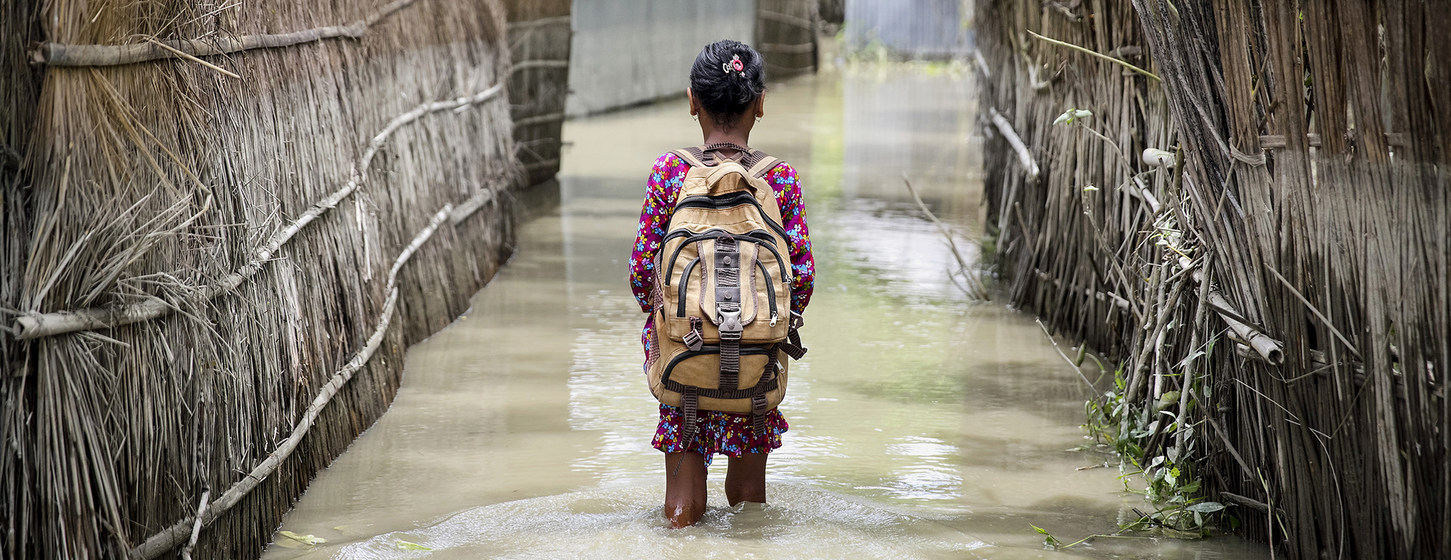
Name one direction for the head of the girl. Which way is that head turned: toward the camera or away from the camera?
away from the camera

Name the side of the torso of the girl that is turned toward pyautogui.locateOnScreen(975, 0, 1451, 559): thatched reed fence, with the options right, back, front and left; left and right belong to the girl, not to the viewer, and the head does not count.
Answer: right

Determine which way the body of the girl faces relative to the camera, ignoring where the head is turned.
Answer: away from the camera

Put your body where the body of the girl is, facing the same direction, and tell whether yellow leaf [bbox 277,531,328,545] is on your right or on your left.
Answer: on your left

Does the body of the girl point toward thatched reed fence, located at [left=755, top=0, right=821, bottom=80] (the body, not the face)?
yes

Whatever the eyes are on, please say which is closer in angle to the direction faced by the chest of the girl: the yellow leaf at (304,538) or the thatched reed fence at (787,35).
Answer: the thatched reed fence

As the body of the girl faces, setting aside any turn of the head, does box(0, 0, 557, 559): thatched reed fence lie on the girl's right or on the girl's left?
on the girl's left
